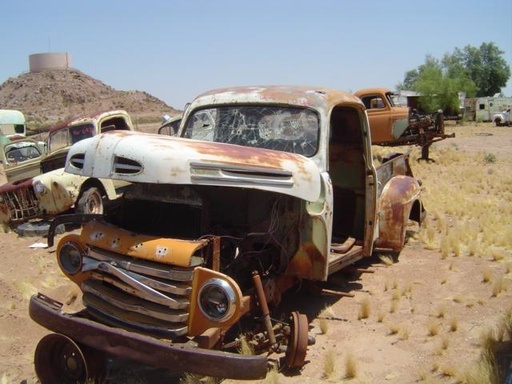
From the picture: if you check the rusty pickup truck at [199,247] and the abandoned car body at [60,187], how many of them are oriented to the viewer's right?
0

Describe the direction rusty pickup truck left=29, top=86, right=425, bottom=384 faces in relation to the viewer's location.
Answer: facing the viewer and to the left of the viewer
